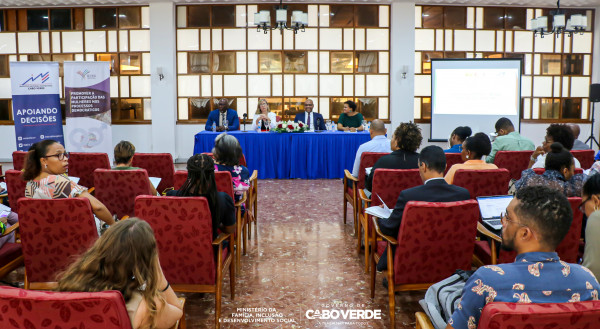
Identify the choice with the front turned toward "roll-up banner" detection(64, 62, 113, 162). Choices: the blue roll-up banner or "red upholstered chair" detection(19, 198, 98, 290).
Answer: the red upholstered chair

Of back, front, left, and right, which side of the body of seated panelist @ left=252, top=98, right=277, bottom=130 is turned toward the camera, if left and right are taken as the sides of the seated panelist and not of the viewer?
front

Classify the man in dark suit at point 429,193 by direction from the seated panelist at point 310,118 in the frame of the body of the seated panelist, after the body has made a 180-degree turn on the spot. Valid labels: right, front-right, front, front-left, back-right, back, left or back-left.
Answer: back

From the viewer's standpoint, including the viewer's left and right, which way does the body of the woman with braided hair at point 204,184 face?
facing away from the viewer

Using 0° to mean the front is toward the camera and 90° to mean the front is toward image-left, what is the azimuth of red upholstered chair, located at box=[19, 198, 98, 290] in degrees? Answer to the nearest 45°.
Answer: approximately 180°

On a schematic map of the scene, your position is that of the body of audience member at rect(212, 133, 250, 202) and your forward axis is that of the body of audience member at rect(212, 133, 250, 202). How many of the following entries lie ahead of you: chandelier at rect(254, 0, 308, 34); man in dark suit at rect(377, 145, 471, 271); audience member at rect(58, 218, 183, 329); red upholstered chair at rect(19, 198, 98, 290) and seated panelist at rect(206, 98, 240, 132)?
2

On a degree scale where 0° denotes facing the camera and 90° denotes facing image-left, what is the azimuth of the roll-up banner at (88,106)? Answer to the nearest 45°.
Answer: approximately 0°

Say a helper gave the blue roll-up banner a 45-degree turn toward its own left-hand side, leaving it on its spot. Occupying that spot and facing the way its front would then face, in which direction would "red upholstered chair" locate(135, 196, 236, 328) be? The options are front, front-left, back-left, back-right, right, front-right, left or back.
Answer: front-right

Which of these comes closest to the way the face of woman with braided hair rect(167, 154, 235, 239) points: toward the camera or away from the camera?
away from the camera

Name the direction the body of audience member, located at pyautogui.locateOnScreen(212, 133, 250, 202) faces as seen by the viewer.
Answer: away from the camera

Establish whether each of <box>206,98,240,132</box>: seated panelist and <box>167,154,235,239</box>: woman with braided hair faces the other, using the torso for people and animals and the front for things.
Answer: yes

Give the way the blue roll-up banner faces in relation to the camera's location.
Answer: facing the viewer

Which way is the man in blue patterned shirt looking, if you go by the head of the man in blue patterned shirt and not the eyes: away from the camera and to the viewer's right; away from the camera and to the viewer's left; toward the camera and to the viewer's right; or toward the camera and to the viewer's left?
away from the camera and to the viewer's left

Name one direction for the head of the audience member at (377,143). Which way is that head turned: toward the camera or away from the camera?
away from the camera

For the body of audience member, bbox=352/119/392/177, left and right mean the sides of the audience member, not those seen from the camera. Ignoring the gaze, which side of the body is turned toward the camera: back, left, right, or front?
back

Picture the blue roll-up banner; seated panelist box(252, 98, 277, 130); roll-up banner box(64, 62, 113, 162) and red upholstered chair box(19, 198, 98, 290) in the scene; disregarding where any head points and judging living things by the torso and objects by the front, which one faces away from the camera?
the red upholstered chair

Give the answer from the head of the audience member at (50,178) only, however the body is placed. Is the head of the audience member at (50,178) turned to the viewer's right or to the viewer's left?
to the viewer's right
